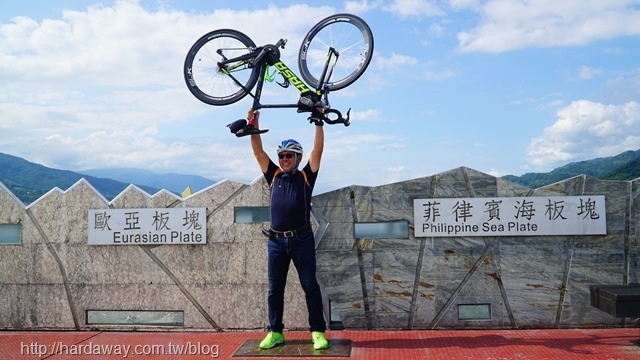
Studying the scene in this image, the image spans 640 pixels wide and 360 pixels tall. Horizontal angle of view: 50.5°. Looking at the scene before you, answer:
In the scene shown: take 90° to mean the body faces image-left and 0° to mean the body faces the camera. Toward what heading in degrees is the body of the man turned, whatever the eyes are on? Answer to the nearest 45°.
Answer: approximately 0°
